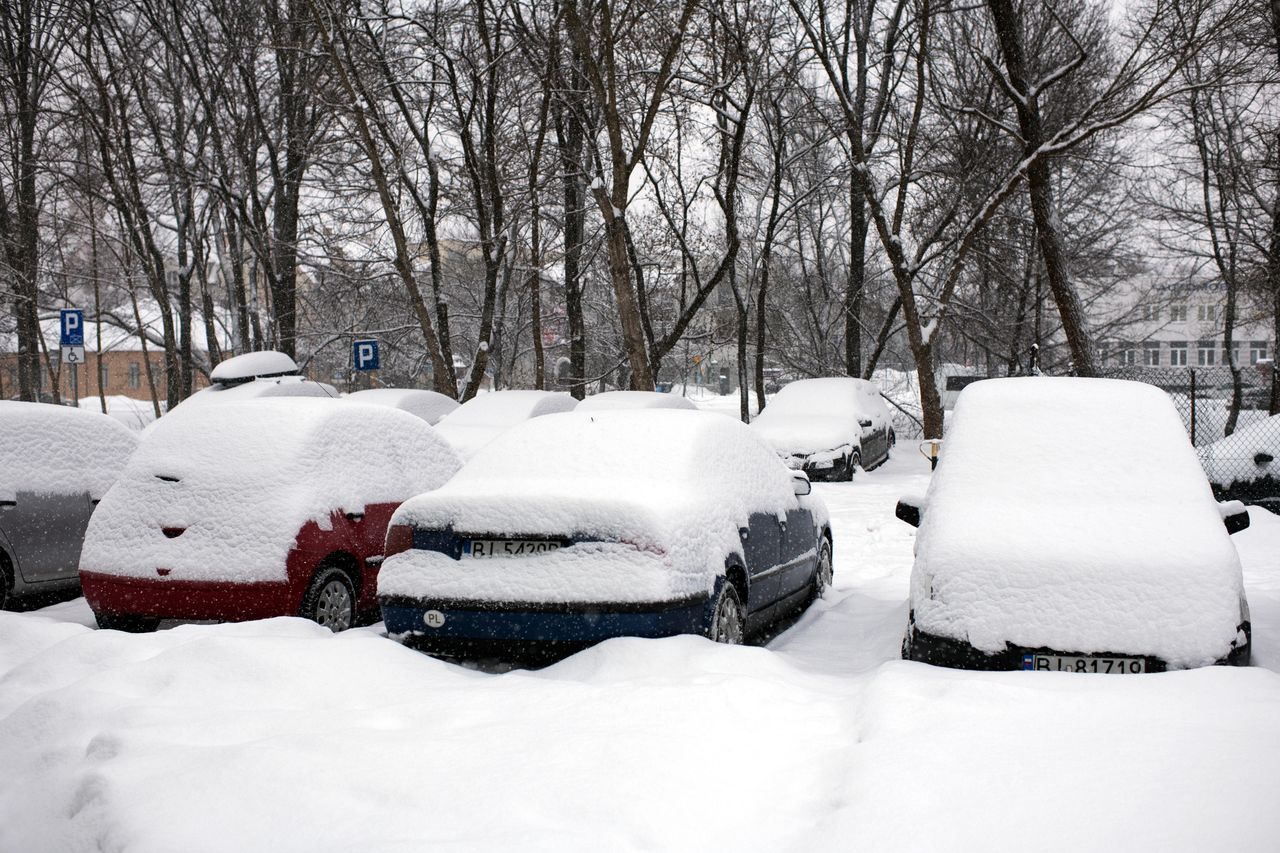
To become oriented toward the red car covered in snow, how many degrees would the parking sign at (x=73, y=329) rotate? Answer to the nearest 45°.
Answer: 0° — it already faces it

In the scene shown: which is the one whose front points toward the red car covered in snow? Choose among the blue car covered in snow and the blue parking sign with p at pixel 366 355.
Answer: the blue parking sign with p

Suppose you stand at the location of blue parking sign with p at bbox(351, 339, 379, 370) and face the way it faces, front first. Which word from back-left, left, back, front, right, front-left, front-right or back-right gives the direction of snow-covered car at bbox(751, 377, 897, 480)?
front-left

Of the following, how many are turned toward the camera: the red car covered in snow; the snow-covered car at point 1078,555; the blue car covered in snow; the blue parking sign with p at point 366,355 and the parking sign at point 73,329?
3

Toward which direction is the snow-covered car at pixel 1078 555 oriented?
toward the camera

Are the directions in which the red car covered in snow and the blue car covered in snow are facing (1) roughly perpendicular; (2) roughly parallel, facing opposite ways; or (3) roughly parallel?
roughly parallel

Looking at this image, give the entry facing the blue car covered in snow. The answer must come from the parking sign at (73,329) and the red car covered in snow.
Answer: the parking sign

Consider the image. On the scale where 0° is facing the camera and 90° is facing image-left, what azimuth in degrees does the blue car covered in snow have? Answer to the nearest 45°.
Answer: approximately 225°

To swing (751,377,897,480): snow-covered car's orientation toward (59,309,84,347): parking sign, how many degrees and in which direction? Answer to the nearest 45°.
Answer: approximately 45° to its right

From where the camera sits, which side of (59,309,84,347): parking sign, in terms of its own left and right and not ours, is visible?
front

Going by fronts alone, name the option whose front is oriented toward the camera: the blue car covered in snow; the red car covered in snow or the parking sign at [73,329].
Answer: the parking sign

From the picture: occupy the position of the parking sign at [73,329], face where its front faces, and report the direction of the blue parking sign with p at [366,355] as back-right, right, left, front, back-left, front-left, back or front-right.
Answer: front-left

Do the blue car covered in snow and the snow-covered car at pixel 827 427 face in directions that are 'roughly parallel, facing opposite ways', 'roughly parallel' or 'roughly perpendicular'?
roughly parallel, facing opposite ways
